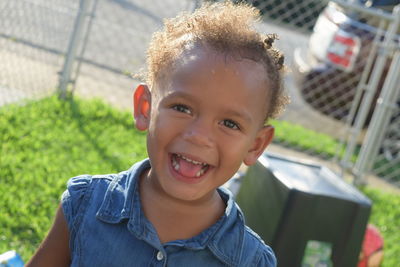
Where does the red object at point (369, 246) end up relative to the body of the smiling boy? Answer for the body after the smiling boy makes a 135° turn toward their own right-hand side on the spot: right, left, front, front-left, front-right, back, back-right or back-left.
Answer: right

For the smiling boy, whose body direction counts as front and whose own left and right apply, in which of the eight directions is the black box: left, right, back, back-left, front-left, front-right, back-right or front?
back-left

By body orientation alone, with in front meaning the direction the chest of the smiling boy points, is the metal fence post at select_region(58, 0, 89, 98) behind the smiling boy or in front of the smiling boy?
behind

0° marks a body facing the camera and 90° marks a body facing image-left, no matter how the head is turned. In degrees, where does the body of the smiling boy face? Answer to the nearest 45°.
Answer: approximately 0°

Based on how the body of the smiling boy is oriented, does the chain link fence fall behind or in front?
behind

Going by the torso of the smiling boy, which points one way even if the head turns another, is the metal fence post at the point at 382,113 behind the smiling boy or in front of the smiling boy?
behind
